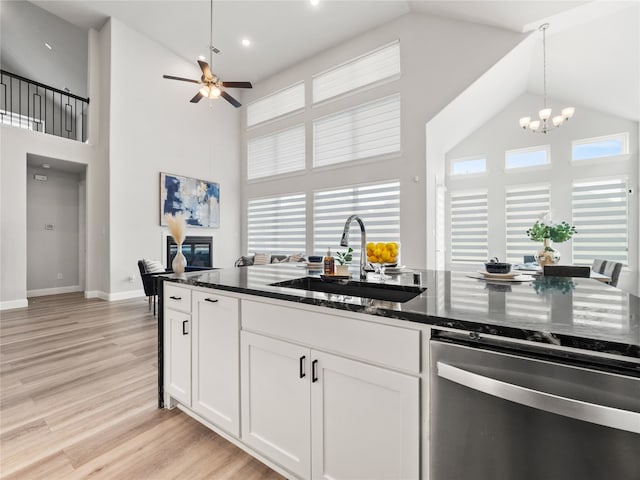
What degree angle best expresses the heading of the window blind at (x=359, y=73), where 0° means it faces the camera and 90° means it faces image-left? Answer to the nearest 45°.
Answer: approximately 45°

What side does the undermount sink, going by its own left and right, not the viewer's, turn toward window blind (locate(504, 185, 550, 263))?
back

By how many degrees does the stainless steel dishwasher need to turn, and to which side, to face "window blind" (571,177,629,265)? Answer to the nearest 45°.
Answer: approximately 135° to its right

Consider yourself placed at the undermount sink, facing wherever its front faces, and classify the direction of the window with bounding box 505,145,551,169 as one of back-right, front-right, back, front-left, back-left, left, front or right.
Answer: back

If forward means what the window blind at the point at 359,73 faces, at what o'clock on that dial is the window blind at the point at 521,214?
the window blind at the point at 521,214 is roughly at 7 o'clock from the window blind at the point at 359,73.

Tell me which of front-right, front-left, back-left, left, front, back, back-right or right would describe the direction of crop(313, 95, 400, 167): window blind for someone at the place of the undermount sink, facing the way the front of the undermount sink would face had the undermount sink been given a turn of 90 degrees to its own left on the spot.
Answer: back-left

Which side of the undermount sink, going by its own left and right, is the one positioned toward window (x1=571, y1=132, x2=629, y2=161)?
back

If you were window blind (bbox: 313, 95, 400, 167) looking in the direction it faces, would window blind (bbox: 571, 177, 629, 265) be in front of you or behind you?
behind
